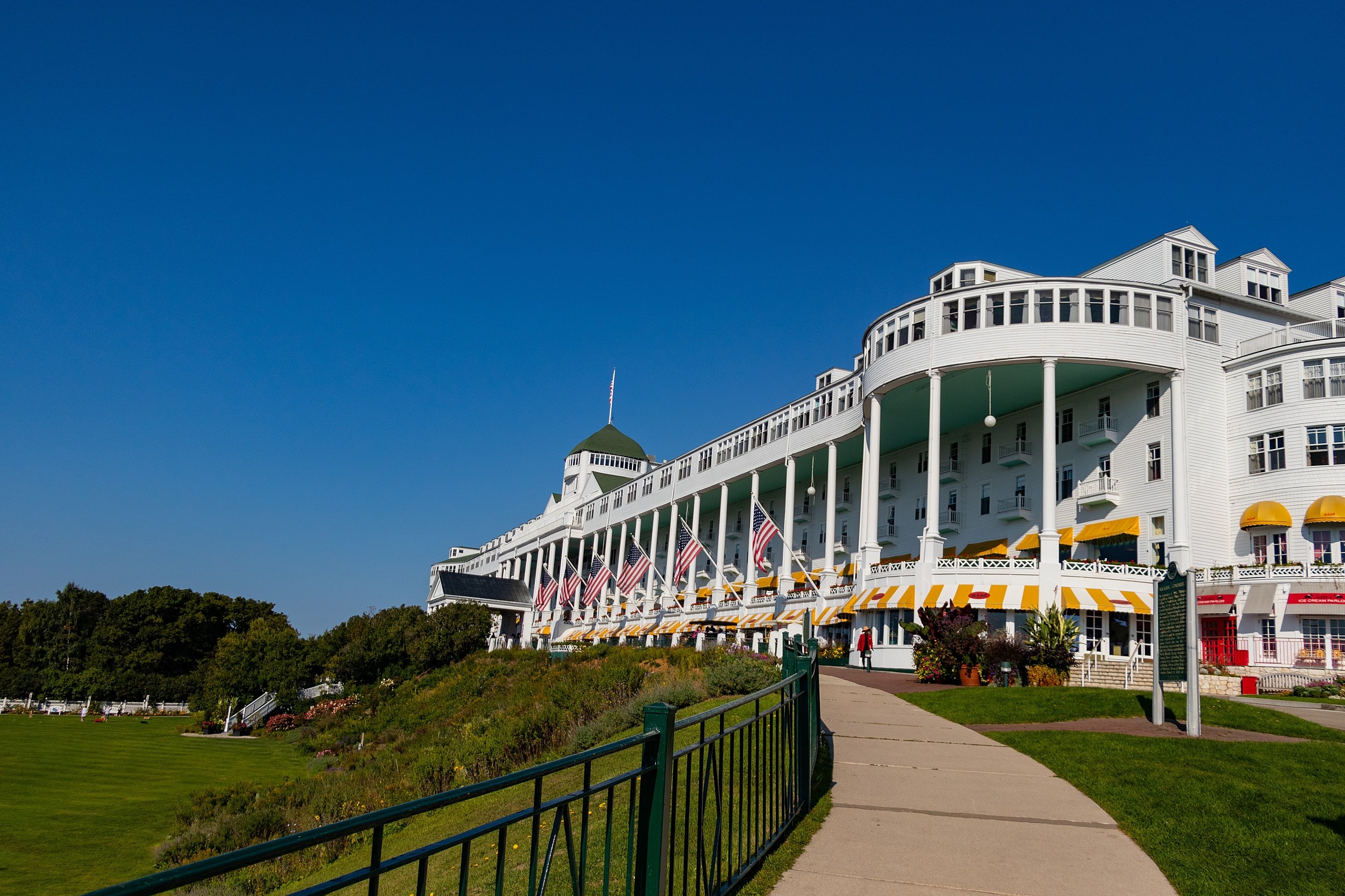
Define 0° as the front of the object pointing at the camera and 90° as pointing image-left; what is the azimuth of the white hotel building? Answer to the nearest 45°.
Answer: approximately 45°

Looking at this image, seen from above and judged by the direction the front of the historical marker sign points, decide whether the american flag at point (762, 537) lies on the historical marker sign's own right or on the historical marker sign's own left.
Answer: on the historical marker sign's own right

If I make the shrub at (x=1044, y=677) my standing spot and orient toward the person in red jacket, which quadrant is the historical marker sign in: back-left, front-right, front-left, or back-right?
back-left

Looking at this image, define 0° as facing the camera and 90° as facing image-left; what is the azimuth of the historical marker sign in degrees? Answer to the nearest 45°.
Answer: approximately 45°

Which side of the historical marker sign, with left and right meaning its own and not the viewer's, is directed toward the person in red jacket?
right

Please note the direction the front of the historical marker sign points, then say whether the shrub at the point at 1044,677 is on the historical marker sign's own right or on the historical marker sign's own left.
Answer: on the historical marker sign's own right

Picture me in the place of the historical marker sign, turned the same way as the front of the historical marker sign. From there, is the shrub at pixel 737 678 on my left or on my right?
on my right
